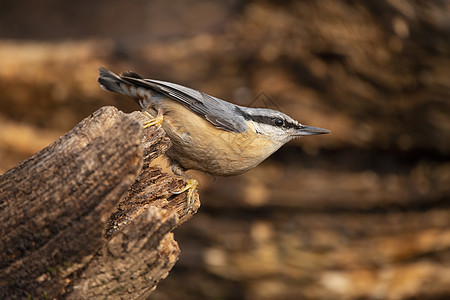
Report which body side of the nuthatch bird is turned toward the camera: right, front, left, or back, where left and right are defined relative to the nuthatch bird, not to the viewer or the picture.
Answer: right
